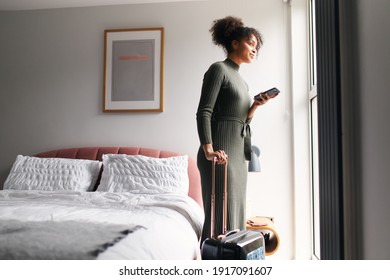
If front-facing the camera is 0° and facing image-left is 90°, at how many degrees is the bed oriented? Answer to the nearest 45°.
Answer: approximately 0°

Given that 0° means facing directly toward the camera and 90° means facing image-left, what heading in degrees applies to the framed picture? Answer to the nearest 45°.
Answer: approximately 0°

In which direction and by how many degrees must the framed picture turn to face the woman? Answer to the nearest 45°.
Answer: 0° — it already faces them

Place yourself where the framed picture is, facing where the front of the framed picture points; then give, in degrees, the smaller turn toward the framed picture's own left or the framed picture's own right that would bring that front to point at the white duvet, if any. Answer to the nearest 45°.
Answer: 0° — it already faces it

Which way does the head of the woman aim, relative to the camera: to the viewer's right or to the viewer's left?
to the viewer's right

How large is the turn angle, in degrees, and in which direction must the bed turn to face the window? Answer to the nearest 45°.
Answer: approximately 90° to its left

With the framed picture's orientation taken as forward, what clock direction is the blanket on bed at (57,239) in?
The blanket on bed is roughly at 12 o'clock from the framed picture.

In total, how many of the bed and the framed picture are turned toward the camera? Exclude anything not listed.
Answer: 2
